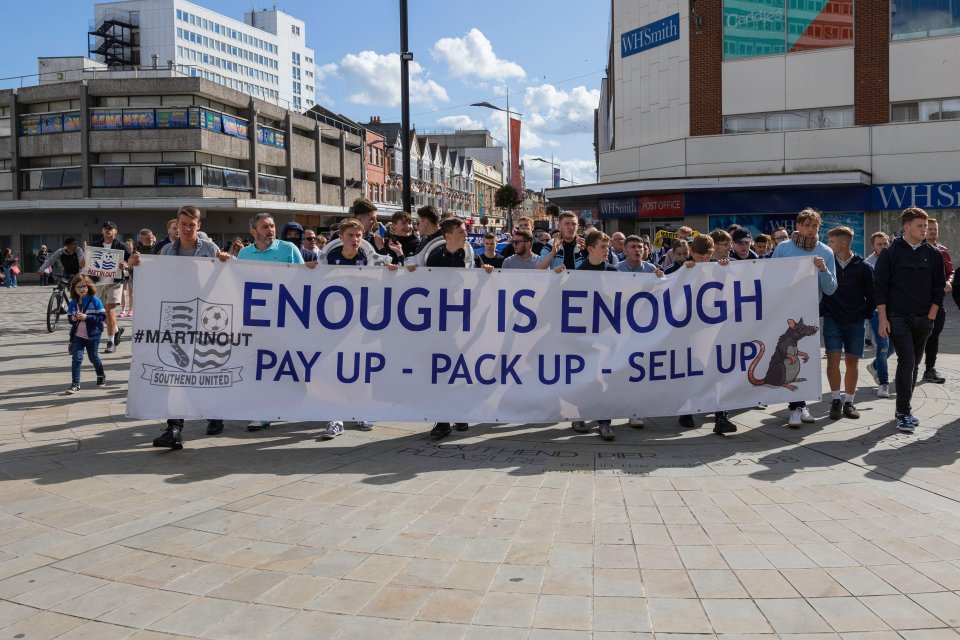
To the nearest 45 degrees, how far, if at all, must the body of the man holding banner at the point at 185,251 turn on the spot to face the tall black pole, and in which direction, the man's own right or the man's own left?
approximately 135° to the man's own left

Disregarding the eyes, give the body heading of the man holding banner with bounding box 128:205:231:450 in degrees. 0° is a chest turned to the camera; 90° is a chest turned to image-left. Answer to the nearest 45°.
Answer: approximately 0°

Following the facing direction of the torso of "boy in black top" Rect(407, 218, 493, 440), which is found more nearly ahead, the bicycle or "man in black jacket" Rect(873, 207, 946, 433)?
the man in black jacket

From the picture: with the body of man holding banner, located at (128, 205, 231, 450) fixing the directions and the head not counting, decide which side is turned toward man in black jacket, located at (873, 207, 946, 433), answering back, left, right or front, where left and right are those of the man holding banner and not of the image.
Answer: left

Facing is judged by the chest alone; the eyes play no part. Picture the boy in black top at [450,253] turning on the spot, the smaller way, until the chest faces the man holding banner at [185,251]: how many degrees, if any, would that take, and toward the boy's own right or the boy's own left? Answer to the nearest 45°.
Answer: approximately 90° to the boy's own right

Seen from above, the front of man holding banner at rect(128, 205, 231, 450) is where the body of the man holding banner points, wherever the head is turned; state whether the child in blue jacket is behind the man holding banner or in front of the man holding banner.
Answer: behind

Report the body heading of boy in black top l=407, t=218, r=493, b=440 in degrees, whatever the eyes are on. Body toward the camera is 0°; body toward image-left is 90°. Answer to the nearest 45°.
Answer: approximately 0°

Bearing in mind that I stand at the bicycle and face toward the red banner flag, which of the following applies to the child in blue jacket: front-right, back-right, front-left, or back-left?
back-right

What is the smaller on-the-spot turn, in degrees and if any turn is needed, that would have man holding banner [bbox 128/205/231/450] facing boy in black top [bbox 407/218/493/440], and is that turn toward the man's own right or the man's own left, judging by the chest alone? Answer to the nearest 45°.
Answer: approximately 90° to the man's own left

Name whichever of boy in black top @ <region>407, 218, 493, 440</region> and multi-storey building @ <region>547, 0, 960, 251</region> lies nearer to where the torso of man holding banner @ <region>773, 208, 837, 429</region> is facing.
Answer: the boy in black top
